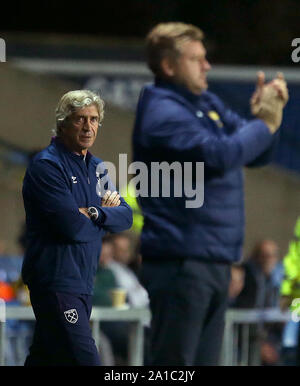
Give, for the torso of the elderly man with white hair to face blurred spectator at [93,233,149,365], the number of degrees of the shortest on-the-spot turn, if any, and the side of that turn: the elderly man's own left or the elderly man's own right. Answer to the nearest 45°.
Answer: approximately 135° to the elderly man's own left

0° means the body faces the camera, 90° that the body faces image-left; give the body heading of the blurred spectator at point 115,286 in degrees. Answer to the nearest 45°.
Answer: approximately 315°

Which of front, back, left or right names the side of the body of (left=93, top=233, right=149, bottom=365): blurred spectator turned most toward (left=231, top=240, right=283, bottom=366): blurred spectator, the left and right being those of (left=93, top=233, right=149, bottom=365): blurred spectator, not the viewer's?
left

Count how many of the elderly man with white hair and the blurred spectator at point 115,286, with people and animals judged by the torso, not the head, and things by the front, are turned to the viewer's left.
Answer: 0

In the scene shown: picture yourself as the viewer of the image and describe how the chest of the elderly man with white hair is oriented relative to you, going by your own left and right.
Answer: facing the viewer and to the right of the viewer

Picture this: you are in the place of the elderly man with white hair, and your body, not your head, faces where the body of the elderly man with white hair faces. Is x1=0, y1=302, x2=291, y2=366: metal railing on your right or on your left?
on your left

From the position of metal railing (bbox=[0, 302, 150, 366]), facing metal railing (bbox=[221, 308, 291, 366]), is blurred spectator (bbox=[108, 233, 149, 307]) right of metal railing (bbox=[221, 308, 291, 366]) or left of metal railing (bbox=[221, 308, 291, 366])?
left
